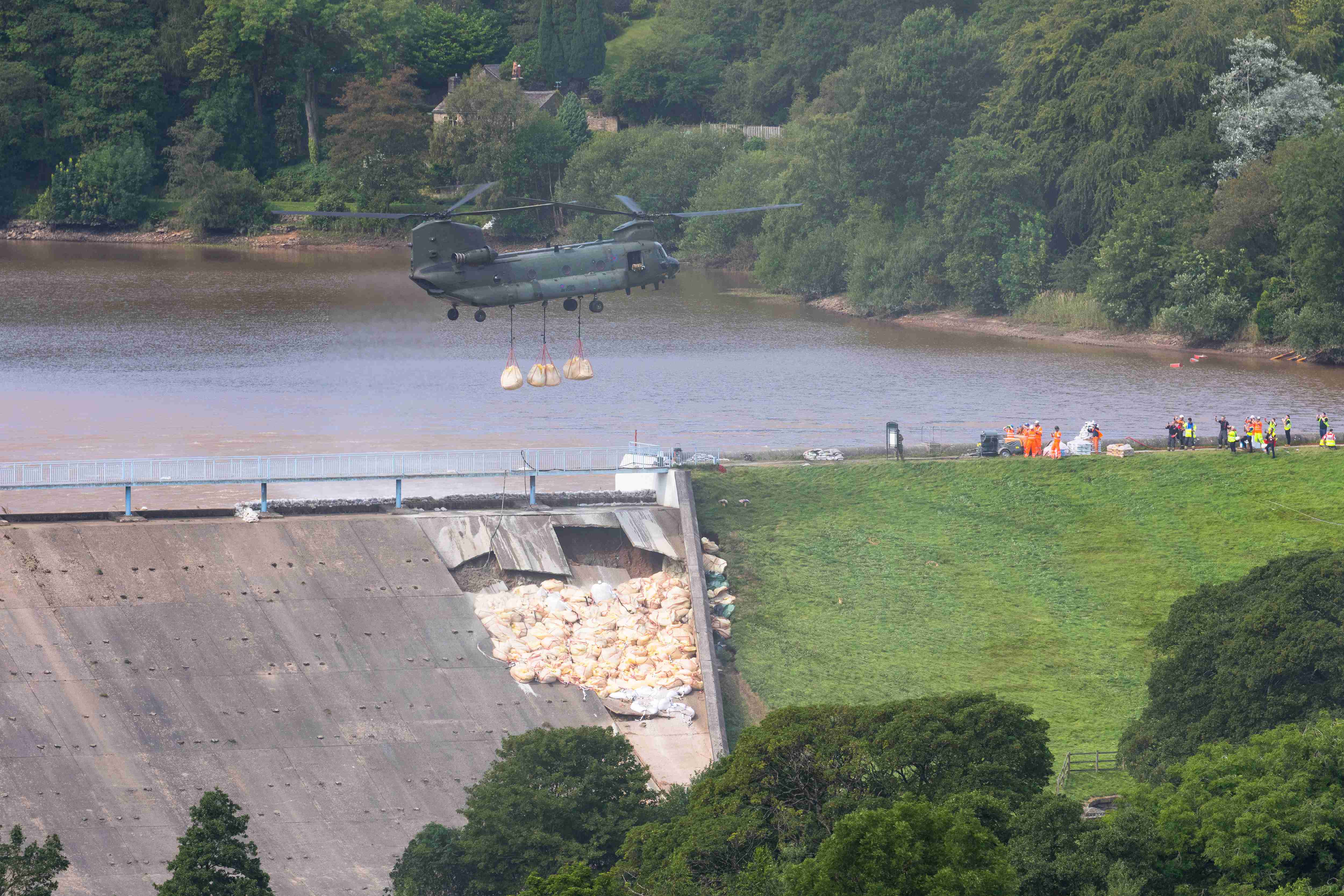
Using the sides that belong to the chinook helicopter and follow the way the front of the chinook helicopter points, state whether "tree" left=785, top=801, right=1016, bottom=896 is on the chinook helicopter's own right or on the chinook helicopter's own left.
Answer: on the chinook helicopter's own right

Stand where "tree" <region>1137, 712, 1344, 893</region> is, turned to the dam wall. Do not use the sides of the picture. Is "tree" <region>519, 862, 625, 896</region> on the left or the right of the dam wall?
left

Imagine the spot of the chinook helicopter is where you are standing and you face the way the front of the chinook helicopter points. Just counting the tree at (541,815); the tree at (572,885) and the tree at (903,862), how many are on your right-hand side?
3

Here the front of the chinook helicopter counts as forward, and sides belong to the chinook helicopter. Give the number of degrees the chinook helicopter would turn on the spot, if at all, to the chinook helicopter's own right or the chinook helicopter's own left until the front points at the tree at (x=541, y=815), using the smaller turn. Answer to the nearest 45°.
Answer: approximately 90° to the chinook helicopter's own right

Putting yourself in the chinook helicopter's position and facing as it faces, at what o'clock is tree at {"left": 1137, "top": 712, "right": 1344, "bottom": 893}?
The tree is roughly at 2 o'clock from the chinook helicopter.

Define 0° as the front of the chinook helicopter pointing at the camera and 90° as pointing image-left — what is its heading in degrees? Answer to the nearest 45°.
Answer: approximately 270°

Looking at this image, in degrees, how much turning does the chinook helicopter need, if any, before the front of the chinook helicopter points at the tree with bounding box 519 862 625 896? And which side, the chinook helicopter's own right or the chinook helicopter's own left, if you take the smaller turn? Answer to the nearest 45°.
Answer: approximately 90° to the chinook helicopter's own right

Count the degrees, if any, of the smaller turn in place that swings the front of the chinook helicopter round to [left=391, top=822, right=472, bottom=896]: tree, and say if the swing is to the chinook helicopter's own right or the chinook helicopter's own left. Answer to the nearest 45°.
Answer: approximately 90° to the chinook helicopter's own right

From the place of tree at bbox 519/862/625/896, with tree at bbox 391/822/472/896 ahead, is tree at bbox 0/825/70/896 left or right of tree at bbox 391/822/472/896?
left

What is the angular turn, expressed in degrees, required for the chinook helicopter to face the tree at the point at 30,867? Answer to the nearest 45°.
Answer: approximately 135° to its right

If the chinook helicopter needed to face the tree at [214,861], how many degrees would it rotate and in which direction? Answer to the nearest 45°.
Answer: approximately 90° to its right
